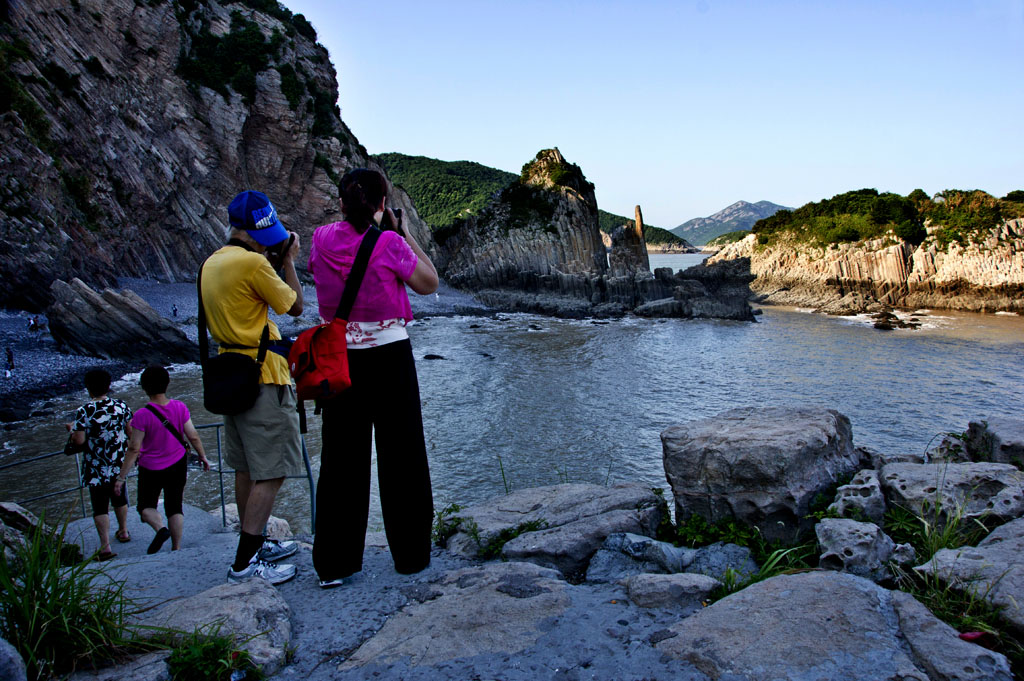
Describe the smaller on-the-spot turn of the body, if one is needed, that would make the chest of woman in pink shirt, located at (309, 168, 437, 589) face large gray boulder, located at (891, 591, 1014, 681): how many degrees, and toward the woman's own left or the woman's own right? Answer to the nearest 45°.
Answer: approximately 90° to the woman's own right

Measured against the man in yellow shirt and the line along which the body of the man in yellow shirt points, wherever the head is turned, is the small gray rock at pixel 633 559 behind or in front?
in front

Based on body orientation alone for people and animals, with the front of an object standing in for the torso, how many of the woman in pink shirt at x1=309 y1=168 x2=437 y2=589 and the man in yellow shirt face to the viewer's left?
0

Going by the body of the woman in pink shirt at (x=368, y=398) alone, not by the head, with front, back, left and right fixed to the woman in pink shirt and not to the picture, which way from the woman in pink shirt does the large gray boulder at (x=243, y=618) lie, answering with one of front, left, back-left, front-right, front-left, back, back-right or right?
back

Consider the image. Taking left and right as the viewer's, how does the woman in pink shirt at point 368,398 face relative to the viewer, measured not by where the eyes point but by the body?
facing away from the viewer and to the right of the viewer

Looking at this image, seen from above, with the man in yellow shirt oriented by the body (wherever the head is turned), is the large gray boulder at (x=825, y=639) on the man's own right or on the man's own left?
on the man's own right

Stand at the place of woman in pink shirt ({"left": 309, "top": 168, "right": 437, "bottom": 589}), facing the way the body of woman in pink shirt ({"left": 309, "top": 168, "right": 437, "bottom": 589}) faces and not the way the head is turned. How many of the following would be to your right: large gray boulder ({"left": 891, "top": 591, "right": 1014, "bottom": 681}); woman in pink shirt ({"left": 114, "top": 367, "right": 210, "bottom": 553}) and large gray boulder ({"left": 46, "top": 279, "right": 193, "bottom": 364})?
1

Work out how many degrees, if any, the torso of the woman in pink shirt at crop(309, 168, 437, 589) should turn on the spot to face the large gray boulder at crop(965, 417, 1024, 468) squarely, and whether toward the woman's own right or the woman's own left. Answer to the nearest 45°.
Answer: approximately 45° to the woman's own right

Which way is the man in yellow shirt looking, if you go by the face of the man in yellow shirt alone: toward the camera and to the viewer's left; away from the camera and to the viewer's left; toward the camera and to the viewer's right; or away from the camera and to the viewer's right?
away from the camera and to the viewer's right

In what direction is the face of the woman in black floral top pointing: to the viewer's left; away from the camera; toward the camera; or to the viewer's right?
away from the camera
